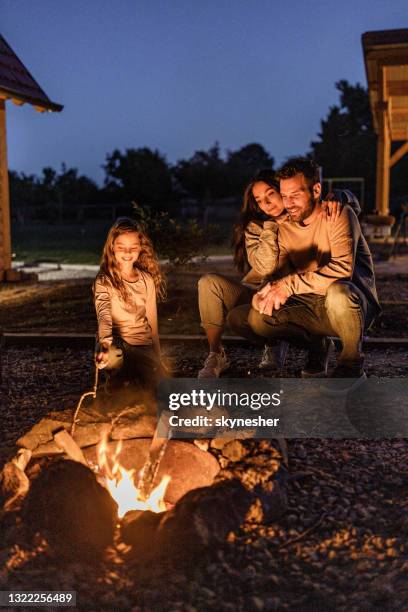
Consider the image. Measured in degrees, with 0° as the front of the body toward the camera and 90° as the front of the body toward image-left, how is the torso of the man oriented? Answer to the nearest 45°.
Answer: approximately 45°

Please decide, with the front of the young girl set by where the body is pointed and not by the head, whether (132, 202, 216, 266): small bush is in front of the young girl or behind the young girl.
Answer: behind

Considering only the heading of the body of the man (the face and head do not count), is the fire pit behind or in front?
in front

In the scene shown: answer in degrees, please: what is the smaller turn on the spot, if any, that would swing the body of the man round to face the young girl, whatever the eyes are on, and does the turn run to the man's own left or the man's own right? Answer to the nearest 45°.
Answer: approximately 45° to the man's own right

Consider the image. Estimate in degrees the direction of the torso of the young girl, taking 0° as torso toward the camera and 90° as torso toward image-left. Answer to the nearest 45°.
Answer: approximately 0°

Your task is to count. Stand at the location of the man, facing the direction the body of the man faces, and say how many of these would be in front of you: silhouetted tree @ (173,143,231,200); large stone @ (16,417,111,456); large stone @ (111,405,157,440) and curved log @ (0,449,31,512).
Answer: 3

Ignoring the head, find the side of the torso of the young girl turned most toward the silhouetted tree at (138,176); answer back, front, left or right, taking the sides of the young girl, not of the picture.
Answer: back

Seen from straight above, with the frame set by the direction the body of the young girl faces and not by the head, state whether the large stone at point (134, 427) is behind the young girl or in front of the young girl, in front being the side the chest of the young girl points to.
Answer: in front

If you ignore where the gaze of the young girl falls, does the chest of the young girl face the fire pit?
yes

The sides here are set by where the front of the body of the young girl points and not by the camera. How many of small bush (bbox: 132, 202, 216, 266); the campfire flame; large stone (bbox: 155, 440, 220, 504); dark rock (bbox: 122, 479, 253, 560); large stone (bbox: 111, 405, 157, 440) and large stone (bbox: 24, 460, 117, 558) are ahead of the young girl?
5

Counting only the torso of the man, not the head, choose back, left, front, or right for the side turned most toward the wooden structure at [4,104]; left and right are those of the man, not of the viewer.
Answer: right
